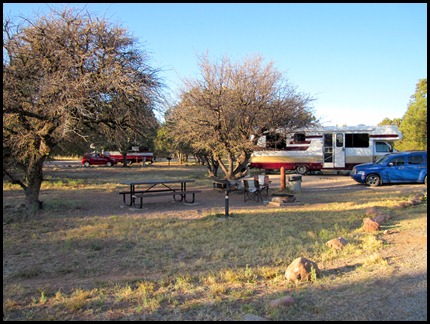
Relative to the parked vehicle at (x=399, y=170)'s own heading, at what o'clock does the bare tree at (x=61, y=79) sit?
The bare tree is roughly at 10 o'clock from the parked vehicle.

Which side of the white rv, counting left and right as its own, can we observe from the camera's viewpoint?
right

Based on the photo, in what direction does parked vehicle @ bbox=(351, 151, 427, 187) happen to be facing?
to the viewer's left

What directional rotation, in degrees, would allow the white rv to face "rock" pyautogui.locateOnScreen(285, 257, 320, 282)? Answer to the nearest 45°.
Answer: approximately 90° to its right

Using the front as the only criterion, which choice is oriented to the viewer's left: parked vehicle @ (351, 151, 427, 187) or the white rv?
the parked vehicle

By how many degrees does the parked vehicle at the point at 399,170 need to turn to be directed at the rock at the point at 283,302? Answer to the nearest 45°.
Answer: approximately 90° to its left

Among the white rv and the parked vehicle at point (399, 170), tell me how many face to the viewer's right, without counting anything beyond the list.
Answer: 1

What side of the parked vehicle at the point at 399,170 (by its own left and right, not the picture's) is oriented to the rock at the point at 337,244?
left

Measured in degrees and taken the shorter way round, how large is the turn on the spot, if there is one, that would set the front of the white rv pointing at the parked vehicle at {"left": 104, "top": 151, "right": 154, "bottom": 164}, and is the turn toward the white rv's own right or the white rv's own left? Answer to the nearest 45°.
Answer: approximately 135° to the white rv's own left

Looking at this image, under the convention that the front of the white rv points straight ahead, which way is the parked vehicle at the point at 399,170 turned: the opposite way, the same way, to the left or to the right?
the opposite way
